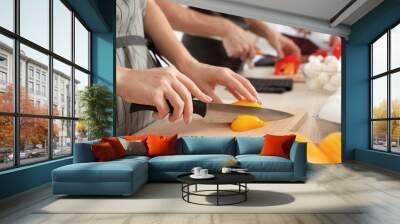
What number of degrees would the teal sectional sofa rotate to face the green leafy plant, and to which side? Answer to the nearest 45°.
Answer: approximately 135° to its right

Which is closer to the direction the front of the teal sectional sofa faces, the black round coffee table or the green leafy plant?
the black round coffee table

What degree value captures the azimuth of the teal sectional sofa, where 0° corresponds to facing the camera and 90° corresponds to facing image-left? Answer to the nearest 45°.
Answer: approximately 0°

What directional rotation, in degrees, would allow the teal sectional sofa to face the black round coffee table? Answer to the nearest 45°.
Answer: approximately 45° to its left
